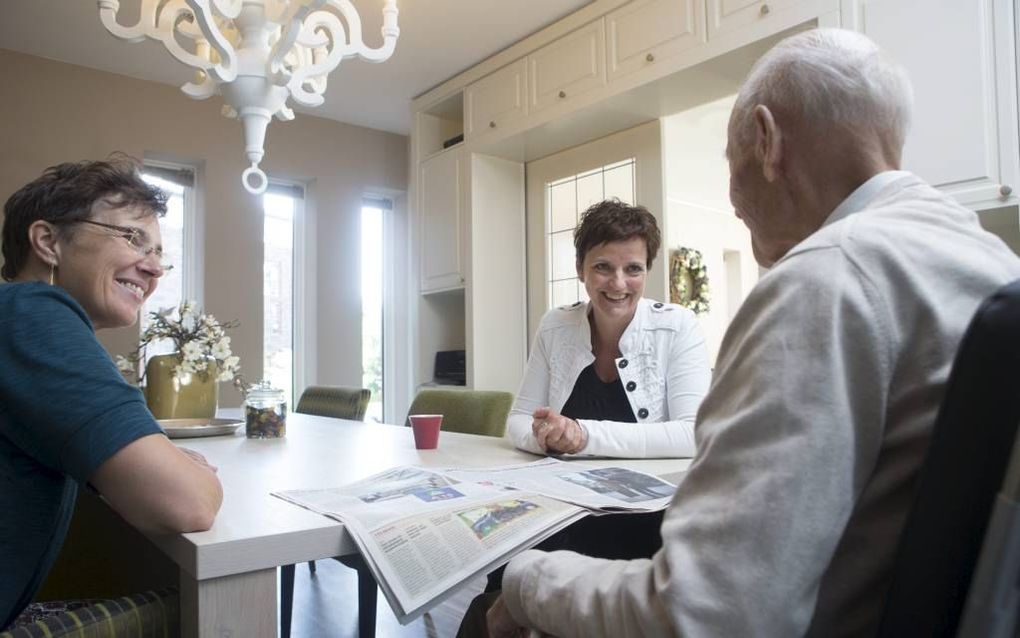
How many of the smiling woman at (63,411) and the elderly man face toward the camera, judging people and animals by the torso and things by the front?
0

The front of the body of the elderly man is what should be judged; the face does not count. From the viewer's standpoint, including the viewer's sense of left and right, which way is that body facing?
facing away from the viewer and to the left of the viewer

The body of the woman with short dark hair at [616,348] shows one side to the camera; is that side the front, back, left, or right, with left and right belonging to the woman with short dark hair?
front

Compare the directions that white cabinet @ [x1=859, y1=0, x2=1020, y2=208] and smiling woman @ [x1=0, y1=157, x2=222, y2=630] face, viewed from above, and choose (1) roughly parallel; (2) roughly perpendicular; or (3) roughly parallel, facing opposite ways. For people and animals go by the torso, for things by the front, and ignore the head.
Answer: roughly parallel, facing opposite ways

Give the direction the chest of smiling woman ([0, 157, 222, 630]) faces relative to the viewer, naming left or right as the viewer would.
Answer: facing to the right of the viewer

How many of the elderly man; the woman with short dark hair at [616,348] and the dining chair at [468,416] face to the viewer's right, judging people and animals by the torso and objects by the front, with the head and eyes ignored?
0

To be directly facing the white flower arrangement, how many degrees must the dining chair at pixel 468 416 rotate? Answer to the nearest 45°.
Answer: approximately 45° to its right

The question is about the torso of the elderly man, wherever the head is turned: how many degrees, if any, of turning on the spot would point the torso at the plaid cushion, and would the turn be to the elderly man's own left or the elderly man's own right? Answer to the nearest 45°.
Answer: approximately 45° to the elderly man's own left

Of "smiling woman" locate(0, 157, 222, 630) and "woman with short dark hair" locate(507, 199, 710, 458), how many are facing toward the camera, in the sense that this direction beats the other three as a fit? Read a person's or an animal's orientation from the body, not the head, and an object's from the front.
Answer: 1

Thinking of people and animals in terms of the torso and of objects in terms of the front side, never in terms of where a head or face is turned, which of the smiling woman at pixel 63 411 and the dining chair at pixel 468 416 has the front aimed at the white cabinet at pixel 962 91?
the smiling woman

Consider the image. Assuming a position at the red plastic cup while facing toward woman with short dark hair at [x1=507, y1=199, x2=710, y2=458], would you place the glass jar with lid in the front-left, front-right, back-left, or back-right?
back-left

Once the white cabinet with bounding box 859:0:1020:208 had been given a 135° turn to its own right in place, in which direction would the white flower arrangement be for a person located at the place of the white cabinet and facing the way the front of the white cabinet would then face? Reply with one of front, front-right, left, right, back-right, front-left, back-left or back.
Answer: back-left

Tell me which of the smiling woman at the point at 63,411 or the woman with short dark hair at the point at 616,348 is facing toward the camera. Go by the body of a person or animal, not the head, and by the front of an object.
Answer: the woman with short dark hair

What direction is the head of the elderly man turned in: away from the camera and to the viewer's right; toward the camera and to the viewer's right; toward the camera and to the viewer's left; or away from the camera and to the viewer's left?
away from the camera and to the viewer's left

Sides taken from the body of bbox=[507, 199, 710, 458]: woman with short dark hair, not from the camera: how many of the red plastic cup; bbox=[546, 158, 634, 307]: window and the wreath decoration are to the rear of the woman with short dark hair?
2

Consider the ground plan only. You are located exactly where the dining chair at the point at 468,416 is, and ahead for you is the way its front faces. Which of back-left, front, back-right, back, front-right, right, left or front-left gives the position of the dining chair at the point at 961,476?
front-left
